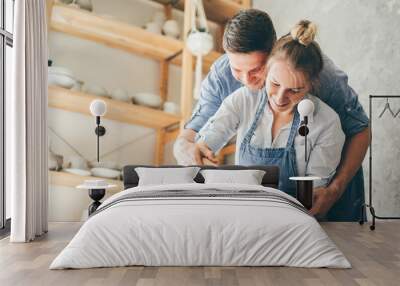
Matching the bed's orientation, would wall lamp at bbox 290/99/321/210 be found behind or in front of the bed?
behind

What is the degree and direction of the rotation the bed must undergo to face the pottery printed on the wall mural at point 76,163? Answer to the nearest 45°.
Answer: approximately 135° to its right

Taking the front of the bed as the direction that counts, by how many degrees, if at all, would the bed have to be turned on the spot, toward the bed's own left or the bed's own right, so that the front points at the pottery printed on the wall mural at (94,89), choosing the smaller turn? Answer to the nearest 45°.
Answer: approximately 135° to the bed's own right

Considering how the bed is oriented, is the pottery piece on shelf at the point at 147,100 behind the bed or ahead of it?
behind

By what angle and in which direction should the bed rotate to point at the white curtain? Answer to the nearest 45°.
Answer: approximately 135° to its right

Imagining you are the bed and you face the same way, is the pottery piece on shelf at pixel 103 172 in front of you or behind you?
behind

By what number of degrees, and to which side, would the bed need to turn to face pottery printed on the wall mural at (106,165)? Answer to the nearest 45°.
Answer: approximately 135° to its right

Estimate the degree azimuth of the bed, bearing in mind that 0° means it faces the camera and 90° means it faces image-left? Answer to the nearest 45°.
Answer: approximately 0°
